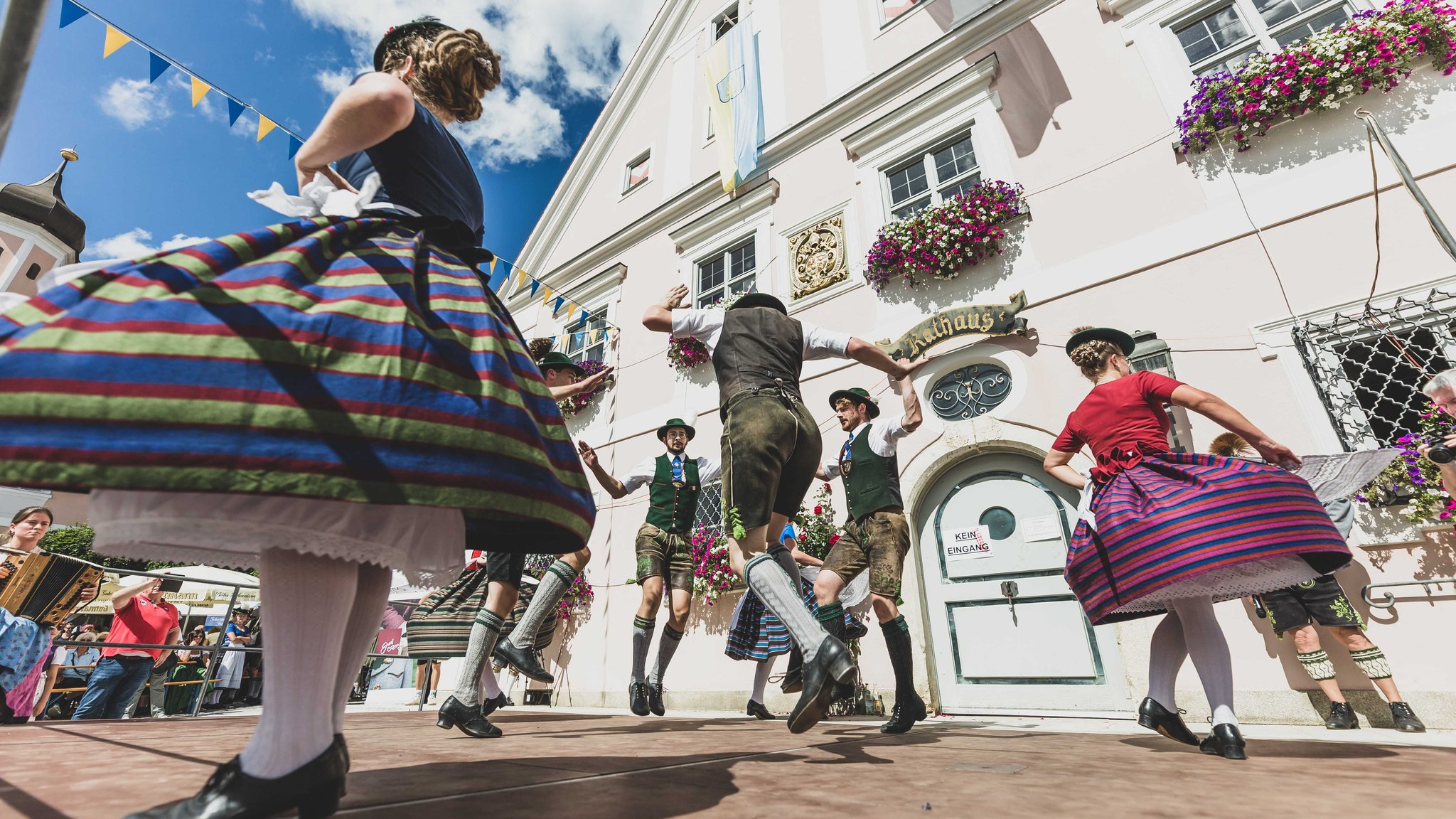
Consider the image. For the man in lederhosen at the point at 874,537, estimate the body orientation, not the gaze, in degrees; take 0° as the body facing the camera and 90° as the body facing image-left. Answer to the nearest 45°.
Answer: approximately 45°

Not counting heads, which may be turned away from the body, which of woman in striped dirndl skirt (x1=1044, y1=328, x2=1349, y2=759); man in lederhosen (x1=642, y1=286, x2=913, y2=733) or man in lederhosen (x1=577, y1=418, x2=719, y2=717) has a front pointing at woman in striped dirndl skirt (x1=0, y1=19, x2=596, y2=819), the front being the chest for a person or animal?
man in lederhosen (x1=577, y1=418, x2=719, y2=717)

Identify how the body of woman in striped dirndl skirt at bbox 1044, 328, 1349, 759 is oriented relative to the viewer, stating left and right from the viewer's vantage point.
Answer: facing away from the viewer and to the right of the viewer

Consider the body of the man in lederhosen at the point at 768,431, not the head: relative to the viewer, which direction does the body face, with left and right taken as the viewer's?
facing away from the viewer and to the left of the viewer
